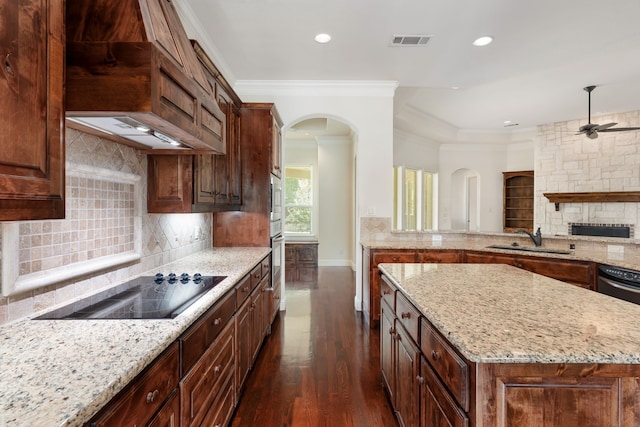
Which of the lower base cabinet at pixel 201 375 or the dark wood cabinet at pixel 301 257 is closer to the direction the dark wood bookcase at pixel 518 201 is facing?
the lower base cabinet

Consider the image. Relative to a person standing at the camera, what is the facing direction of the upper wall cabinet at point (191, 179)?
facing to the right of the viewer

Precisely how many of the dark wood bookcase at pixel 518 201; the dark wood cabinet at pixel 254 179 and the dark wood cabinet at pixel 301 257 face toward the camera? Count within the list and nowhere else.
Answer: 2

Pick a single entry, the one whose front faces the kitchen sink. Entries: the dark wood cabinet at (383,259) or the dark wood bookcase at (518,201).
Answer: the dark wood bookcase at (518,201)

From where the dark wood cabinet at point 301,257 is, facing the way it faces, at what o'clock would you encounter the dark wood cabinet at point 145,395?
the dark wood cabinet at point 145,395 is roughly at 12 o'clock from the dark wood cabinet at point 301,257.

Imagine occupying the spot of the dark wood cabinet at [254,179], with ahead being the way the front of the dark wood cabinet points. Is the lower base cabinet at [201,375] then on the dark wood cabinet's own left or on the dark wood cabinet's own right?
on the dark wood cabinet's own right

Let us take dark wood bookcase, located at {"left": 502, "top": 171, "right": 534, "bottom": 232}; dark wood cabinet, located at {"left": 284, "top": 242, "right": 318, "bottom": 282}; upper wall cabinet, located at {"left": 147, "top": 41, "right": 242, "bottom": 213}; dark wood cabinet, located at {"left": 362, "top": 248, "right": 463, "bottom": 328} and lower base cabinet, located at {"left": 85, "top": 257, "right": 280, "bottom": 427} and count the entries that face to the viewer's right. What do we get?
2

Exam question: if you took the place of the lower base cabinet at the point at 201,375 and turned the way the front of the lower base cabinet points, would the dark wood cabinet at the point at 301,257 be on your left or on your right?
on your left

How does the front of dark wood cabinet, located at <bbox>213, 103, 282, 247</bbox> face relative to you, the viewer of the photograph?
facing to the right of the viewer

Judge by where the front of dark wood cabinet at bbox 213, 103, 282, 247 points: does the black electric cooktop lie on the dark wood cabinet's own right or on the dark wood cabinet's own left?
on the dark wood cabinet's own right

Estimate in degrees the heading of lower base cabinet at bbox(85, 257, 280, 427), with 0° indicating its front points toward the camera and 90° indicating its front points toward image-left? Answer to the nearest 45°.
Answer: approximately 270°

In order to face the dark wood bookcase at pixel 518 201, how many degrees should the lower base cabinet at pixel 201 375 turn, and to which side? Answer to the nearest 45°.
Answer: approximately 45° to its left
